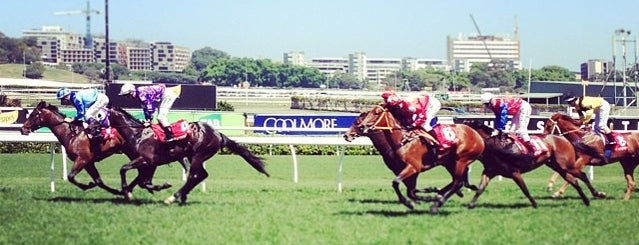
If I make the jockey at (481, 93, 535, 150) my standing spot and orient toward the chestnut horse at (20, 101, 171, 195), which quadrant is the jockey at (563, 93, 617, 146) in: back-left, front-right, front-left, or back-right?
back-right

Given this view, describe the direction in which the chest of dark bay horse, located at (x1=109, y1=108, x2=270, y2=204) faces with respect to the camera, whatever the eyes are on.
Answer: to the viewer's left

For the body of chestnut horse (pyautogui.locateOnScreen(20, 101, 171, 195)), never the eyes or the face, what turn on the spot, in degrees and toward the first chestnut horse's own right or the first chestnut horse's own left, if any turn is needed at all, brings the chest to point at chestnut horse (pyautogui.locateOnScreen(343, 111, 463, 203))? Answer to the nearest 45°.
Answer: approximately 135° to the first chestnut horse's own left

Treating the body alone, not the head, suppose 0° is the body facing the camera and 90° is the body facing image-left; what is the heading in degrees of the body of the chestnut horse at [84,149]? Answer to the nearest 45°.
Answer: approximately 90°

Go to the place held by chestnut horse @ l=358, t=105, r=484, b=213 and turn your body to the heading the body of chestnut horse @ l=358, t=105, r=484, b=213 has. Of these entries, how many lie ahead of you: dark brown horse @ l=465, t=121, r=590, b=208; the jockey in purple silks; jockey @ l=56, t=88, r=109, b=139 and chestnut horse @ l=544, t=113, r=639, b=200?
2

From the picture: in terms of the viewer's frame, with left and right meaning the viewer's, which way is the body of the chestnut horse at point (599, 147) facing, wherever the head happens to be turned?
facing to the left of the viewer

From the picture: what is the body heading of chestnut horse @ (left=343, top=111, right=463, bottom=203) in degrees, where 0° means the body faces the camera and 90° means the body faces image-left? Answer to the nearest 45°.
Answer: approximately 90°

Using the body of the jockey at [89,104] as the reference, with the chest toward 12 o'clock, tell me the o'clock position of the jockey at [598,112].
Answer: the jockey at [598,112] is roughly at 6 o'clock from the jockey at [89,104].

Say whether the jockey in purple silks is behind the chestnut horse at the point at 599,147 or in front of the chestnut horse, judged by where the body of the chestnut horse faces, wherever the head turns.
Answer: in front

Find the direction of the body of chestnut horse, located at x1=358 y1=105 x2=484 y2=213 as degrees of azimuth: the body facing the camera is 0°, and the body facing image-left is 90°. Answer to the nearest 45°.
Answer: approximately 90°

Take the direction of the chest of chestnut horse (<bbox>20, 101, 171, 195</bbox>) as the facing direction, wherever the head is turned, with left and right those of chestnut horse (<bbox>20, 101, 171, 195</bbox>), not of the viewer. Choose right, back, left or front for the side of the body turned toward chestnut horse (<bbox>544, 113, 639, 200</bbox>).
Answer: back

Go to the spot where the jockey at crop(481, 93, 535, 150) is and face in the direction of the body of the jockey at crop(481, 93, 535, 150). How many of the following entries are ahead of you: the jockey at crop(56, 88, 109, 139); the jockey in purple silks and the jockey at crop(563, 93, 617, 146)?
2

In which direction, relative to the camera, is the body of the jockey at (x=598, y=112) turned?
to the viewer's left

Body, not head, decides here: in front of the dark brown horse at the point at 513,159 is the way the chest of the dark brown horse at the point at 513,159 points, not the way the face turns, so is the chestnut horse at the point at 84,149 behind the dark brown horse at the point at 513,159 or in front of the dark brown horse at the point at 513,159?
in front

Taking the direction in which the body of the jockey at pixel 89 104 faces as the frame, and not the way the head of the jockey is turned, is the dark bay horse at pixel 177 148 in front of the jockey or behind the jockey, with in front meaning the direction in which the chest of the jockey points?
behind
